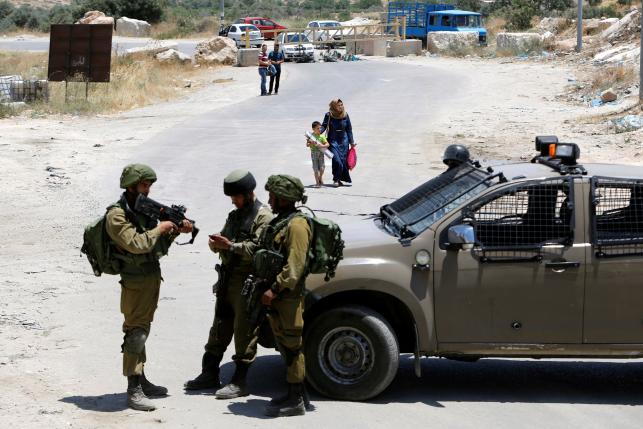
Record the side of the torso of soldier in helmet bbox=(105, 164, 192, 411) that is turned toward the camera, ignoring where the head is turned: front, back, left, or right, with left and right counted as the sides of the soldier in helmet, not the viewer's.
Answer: right

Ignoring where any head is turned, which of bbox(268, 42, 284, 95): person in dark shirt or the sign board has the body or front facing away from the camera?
the sign board

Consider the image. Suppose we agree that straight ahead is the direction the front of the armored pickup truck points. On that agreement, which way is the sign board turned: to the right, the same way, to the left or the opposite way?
to the right

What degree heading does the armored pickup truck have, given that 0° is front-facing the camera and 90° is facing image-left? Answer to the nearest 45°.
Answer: approximately 90°

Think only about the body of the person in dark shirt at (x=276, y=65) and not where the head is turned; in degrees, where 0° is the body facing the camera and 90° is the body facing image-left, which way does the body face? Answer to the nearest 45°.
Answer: approximately 0°

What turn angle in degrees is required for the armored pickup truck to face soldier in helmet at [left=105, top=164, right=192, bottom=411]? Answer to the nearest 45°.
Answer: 0° — it already faces them

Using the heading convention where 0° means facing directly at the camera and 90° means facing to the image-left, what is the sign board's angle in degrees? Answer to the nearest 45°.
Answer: approximately 180°

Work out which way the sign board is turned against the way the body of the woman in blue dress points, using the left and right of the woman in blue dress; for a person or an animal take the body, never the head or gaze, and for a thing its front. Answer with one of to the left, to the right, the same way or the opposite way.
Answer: the opposite way

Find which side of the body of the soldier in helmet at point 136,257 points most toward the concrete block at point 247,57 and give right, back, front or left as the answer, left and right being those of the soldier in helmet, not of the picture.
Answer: left

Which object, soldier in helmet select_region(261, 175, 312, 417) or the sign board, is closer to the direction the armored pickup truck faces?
the soldier in helmet

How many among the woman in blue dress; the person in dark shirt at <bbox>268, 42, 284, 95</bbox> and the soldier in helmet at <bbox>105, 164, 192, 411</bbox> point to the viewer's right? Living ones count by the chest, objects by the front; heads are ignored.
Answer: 1

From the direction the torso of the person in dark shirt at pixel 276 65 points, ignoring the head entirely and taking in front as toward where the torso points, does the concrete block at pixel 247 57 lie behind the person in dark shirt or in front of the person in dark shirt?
behind

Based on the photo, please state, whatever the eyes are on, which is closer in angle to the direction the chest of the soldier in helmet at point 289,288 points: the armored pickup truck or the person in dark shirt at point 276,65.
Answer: the person in dark shirt
